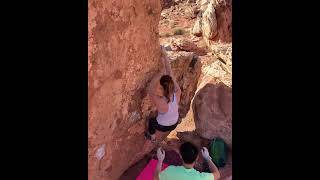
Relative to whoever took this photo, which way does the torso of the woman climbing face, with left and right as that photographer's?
facing away from the viewer and to the left of the viewer

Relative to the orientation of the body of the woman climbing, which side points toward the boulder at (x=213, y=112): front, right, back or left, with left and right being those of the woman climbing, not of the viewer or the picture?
right
